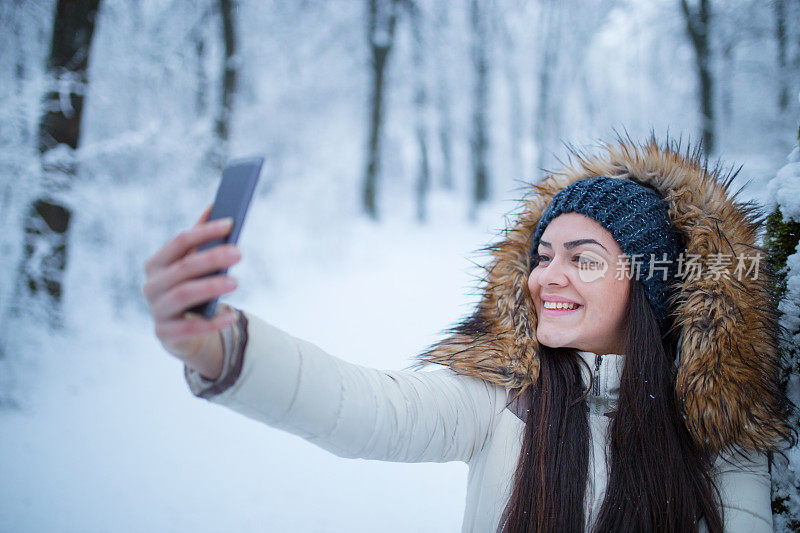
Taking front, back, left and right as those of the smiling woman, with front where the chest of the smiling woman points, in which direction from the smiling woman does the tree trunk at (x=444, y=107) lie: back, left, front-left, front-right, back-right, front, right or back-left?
back-right

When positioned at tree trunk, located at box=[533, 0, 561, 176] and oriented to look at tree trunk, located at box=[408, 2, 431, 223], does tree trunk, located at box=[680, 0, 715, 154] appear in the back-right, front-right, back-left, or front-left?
back-left

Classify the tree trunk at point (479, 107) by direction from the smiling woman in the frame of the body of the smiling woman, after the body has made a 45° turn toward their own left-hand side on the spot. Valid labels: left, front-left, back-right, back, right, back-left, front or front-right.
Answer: back

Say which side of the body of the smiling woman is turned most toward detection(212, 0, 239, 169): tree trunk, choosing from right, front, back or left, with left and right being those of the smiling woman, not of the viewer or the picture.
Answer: right

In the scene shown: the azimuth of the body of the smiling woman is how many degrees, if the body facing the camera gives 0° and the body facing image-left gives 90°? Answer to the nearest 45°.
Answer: approximately 45°

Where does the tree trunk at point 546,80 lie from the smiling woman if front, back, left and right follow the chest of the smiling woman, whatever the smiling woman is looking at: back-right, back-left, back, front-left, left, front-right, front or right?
back-right

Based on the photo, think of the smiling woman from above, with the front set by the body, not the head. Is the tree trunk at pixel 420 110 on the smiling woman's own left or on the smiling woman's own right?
on the smiling woman's own right
